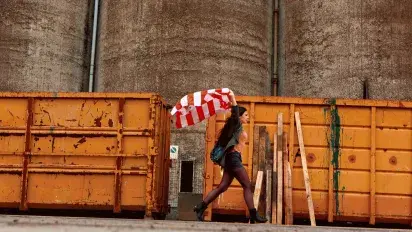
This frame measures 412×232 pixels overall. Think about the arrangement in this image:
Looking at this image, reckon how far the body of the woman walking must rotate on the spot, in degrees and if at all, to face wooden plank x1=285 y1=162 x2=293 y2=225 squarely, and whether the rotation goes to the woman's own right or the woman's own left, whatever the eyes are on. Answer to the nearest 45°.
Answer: approximately 45° to the woman's own left

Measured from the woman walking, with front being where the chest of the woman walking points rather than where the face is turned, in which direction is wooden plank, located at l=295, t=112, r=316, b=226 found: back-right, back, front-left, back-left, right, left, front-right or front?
front-left

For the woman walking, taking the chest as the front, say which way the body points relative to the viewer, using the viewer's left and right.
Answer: facing to the right of the viewer

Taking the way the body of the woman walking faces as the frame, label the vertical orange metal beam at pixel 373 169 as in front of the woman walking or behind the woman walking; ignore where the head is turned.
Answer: in front
